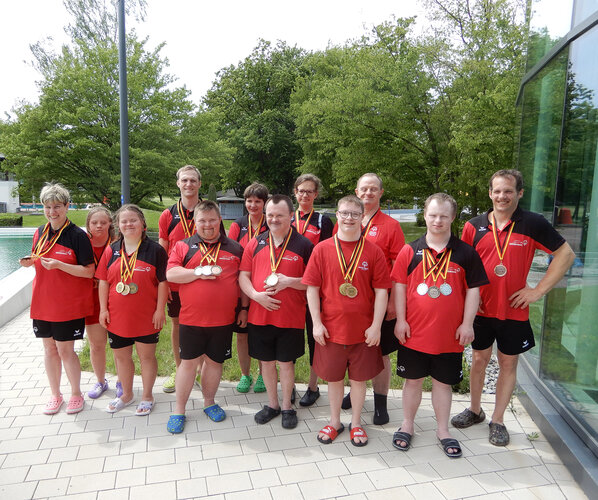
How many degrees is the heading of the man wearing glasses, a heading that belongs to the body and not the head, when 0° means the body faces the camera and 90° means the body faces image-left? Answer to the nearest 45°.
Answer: approximately 0°

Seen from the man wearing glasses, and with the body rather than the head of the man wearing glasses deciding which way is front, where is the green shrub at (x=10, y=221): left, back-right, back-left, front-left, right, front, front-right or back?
back-right

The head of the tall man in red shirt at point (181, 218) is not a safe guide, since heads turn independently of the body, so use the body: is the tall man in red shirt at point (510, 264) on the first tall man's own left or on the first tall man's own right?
on the first tall man's own left

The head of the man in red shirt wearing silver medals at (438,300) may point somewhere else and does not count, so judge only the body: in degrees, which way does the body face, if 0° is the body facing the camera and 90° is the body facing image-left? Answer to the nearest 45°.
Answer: approximately 0°

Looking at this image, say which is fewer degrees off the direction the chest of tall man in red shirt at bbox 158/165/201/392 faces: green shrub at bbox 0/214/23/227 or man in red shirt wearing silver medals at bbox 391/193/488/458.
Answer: the man in red shirt wearing silver medals

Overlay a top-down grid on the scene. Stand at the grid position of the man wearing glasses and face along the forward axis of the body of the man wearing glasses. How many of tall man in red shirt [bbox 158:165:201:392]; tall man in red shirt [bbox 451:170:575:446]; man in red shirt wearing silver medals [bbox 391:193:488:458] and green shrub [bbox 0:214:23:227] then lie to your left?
2

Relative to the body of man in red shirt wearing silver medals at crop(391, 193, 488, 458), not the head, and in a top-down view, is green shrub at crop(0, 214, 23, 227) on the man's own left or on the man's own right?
on the man's own right

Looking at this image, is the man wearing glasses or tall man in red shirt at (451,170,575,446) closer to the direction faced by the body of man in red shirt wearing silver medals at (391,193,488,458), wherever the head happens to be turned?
the man wearing glasses
